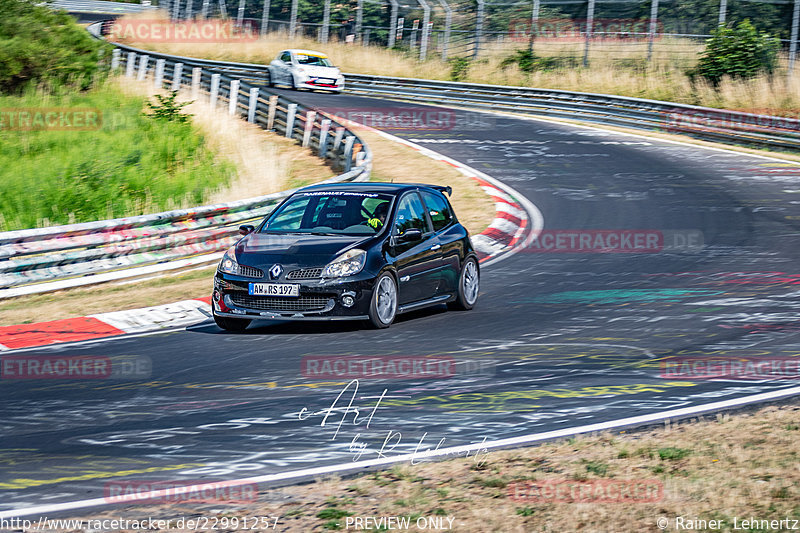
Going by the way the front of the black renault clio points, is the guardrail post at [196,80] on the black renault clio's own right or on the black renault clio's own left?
on the black renault clio's own right

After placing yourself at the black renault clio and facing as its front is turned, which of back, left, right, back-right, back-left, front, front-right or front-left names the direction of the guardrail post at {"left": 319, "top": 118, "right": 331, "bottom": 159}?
back-right

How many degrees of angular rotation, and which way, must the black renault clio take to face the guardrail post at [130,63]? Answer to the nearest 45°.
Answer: approximately 135° to its right

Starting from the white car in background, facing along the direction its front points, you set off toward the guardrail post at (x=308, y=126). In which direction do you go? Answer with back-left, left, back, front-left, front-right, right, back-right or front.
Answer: front-right

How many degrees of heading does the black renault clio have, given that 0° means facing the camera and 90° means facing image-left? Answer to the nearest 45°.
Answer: approximately 45°

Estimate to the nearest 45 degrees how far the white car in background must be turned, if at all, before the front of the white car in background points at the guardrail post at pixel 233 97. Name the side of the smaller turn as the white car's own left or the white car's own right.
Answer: approximately 45° to the white car's own right

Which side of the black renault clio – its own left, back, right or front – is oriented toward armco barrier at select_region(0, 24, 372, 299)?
right

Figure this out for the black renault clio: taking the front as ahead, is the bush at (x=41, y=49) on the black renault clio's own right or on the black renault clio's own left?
on the black renault clio's own right

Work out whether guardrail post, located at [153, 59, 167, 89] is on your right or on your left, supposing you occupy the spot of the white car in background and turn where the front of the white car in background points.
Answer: on your right

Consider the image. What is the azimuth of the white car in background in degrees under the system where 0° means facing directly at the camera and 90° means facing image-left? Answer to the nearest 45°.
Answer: approximately 315°

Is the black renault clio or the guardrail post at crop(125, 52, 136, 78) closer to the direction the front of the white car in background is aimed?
the black renault clio

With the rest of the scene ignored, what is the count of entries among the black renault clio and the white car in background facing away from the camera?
0
